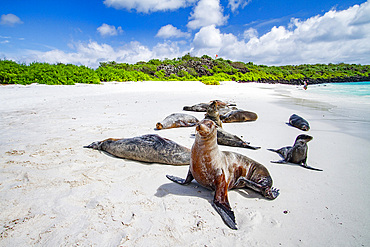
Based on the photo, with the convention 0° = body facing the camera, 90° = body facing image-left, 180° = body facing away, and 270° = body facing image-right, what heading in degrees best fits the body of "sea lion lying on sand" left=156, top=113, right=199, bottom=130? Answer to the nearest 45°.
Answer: approximately 90°

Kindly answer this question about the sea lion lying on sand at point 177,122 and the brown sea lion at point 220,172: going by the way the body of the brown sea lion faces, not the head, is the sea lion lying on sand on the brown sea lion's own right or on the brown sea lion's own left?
on the brown sea lion's own right

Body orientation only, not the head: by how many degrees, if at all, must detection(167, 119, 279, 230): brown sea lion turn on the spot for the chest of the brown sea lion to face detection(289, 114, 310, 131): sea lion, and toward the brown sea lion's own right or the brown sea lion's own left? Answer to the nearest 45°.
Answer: approximately 180°

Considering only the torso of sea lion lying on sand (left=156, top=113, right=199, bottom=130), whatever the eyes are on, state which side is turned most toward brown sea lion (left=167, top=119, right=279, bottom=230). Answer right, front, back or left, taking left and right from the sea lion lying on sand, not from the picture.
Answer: left
